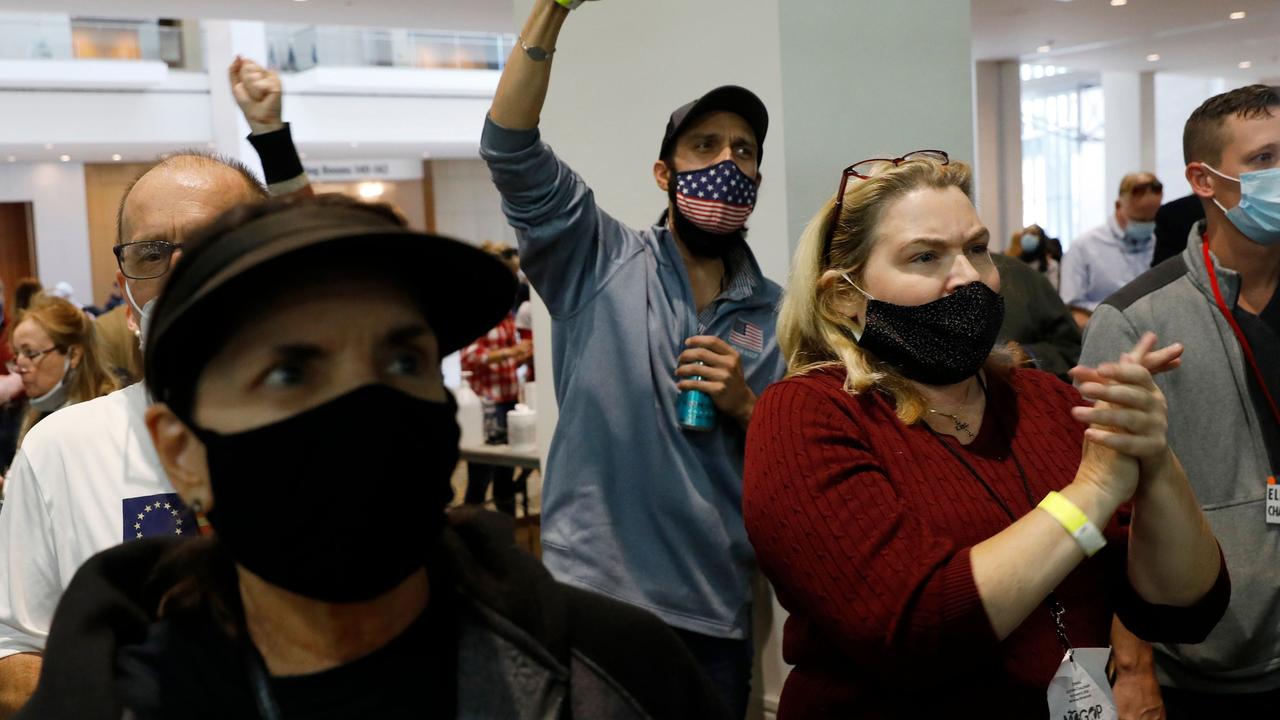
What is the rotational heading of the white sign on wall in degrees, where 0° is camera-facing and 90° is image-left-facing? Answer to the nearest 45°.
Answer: approximately 0°

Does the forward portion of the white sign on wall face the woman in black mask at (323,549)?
yes

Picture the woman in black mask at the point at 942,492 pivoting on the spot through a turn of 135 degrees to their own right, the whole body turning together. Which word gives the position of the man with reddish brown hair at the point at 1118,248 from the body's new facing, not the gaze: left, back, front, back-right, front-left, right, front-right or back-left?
right

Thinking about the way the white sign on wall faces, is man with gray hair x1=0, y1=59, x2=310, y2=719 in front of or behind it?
in front

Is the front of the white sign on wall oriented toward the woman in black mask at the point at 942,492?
yes

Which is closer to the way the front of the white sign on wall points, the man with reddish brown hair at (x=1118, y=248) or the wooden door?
the man with reddish brown hair

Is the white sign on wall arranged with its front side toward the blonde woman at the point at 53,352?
yes

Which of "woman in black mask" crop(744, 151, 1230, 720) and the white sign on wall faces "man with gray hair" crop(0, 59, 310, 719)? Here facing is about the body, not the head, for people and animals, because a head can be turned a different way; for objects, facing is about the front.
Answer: the white sign on wall
